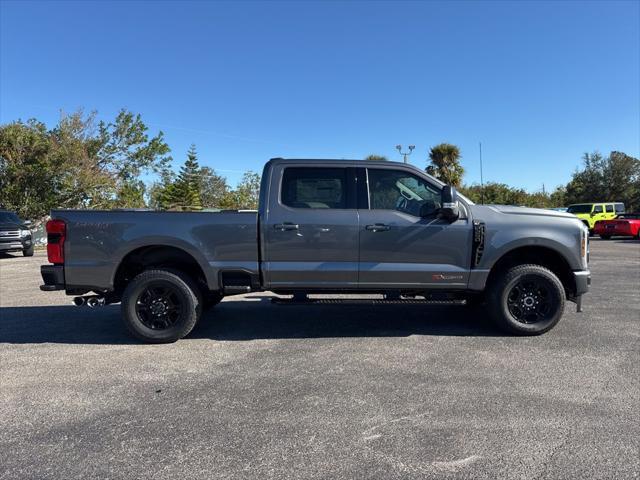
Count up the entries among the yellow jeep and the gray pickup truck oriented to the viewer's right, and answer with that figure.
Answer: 1

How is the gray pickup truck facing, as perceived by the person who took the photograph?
facing to the right of the viewer

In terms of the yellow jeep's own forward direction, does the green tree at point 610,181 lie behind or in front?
behind

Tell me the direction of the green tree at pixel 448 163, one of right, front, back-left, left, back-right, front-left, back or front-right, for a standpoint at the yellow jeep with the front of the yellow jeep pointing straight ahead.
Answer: front-right

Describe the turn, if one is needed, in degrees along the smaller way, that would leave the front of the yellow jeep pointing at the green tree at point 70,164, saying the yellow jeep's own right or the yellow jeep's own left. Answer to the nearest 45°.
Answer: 0° — it already faces it

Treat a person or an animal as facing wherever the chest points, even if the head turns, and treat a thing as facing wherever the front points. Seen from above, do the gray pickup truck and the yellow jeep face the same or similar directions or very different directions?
very different directions

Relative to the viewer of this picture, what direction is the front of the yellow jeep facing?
facing the viewer and to the left of the viewer

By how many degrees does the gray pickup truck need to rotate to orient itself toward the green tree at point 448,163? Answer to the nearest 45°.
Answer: approximately 90° to its left

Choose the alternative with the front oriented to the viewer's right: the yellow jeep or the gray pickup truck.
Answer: the gray pickup truck

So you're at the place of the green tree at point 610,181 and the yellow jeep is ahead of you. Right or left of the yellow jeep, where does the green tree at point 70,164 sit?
right

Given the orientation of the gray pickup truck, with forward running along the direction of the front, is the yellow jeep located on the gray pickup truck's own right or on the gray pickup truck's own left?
on the gray pickup truck's own left

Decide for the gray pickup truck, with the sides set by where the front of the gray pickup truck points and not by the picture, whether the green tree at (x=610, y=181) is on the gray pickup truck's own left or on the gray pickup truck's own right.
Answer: on the gray pickup truck's own left

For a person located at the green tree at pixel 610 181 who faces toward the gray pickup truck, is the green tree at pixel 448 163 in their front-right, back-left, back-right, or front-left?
front-right

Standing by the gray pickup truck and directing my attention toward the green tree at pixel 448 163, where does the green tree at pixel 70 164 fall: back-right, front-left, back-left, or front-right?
front-left

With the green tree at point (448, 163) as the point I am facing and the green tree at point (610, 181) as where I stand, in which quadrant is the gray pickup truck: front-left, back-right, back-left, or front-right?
front-left
